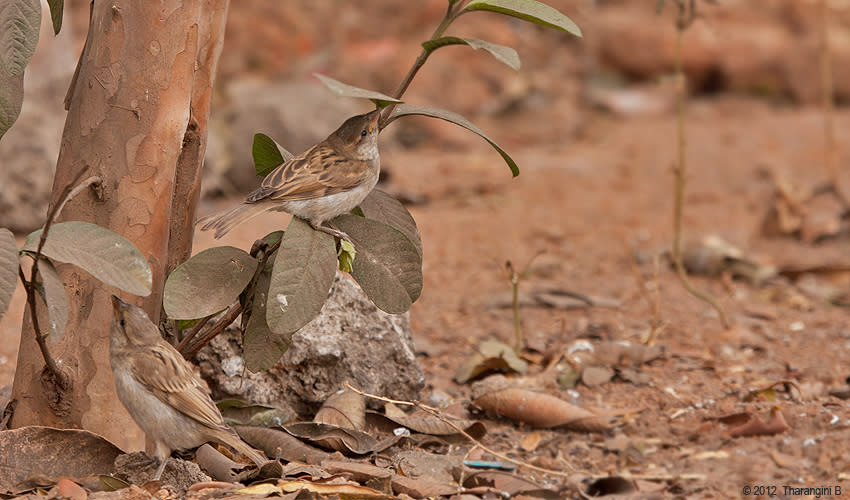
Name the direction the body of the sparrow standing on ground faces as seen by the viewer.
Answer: to the viewer's left

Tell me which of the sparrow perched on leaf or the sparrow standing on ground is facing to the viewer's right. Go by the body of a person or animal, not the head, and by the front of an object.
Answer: the sparrow perched on leaf

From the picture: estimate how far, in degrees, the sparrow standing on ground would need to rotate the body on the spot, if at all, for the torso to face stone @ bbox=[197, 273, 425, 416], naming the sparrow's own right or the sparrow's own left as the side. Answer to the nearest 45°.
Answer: approximately 135° to the sparrow's own right

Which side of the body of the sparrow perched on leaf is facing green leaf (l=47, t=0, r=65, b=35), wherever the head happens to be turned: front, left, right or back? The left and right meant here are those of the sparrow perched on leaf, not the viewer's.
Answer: back

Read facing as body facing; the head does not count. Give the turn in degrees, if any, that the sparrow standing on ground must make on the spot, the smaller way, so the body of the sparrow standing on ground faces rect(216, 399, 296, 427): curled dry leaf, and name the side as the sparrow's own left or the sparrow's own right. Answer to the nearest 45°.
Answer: approximately 135° to the sparrow's own right

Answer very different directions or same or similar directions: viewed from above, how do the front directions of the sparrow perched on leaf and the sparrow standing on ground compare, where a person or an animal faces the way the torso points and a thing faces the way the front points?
very different directions

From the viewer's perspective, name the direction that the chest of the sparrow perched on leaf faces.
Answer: to the viewer's right

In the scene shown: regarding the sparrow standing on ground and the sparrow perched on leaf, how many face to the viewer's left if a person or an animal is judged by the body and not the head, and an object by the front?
1
